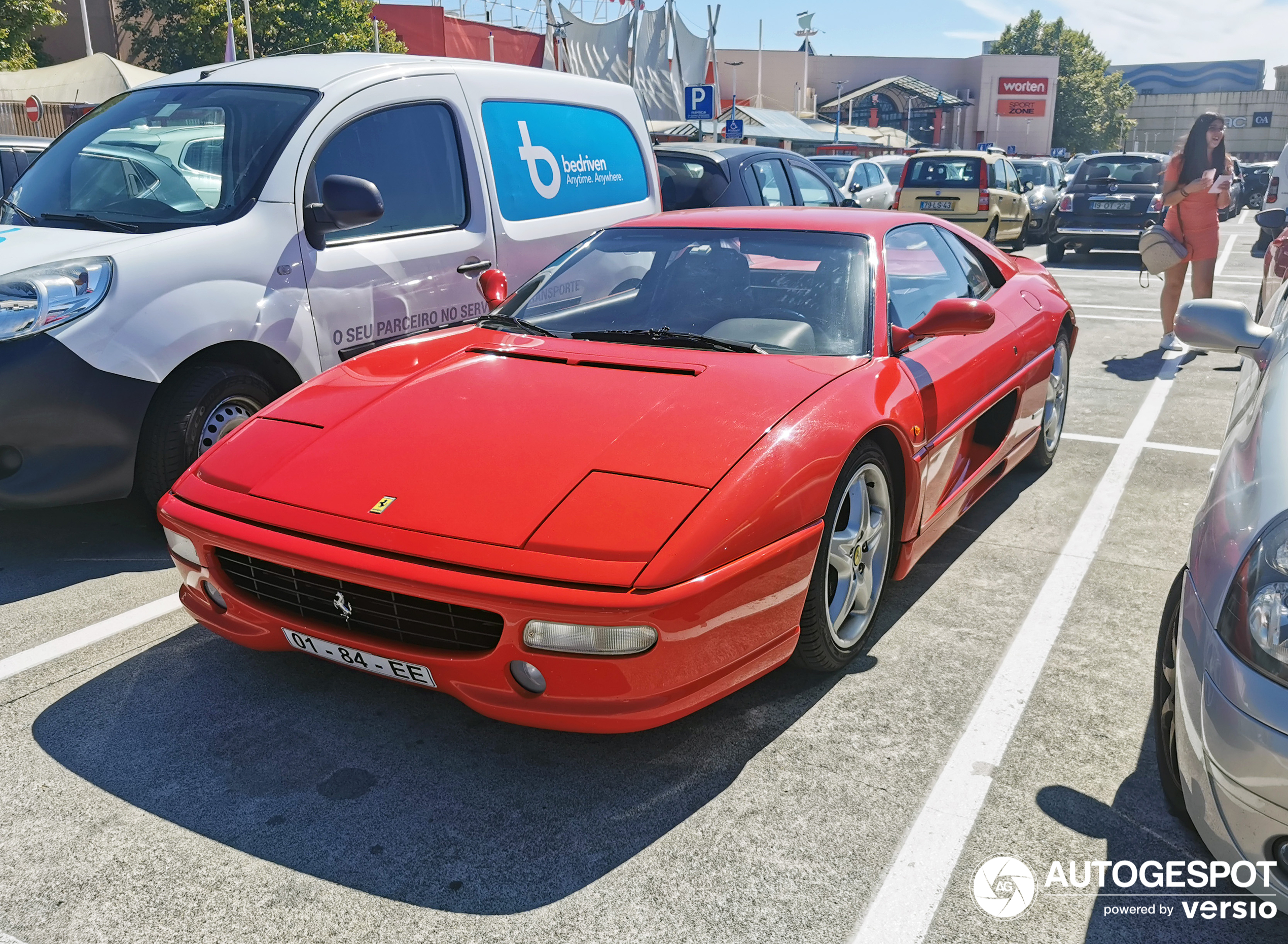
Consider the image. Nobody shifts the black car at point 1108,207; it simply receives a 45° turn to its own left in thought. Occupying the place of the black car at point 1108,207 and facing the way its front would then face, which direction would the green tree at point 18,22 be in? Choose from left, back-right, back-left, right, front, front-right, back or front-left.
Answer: front-left

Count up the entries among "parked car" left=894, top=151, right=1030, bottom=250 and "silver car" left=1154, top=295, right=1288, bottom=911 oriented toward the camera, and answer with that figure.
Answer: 1

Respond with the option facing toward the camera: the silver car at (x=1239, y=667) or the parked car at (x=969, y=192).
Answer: the silver car

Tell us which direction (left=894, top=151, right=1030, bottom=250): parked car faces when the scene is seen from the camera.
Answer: facing away from the viewer and to the right of the viewer

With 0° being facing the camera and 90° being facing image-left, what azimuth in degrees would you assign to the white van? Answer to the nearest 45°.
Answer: approximately 45°

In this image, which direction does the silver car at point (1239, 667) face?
toward the camera

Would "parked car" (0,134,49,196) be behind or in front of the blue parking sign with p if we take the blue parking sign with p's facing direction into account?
in front

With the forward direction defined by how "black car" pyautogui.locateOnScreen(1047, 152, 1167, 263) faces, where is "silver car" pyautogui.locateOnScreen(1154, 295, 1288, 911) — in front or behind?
behind

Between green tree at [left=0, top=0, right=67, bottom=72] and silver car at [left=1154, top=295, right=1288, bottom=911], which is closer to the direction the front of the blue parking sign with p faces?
the silver car

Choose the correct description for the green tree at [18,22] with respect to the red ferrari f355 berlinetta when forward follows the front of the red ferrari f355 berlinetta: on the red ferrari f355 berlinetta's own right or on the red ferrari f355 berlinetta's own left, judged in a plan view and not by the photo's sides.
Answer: on the red ferrari f355 berlinetta's own right

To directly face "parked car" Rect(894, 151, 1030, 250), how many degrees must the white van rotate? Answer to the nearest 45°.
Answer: approximately 180°

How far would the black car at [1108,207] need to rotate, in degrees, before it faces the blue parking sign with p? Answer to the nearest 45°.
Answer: approximately 45° to its left

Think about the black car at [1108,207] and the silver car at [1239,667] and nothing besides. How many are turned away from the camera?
1

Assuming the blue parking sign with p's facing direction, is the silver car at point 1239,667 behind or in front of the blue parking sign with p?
in front

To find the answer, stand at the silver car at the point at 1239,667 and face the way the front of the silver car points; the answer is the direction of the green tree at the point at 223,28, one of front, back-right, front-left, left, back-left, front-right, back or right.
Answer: back-right
